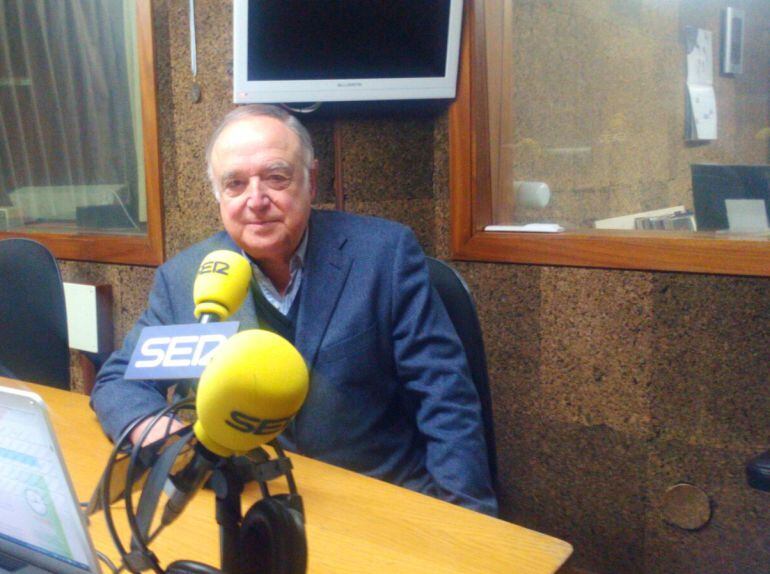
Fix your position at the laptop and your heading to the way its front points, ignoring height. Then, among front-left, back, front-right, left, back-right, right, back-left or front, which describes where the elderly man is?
back

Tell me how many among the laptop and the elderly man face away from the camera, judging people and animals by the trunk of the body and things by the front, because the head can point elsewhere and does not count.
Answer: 0

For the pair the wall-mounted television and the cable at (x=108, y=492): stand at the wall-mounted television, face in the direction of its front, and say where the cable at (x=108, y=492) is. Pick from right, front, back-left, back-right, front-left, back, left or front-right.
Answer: front

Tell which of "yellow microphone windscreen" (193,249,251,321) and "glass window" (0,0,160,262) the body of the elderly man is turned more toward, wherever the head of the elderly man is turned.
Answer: the yellow microphone windscreen

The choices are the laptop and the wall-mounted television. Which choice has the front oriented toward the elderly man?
the wall-mounted television

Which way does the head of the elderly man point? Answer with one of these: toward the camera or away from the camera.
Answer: toward the camera

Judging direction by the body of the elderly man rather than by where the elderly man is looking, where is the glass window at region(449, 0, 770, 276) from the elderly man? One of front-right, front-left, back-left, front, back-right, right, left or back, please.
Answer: back

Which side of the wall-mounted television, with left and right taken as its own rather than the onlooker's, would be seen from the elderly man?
front

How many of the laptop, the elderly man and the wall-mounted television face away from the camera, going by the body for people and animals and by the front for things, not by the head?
0

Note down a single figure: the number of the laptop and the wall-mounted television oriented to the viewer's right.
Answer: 0

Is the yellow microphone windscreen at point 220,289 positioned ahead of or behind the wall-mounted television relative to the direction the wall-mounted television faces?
ahead

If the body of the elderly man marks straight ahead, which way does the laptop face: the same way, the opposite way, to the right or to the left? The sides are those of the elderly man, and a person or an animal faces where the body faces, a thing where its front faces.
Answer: the same way

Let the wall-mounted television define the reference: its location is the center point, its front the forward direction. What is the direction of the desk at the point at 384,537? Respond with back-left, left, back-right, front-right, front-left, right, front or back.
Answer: front

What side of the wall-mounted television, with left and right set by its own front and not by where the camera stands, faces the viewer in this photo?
front

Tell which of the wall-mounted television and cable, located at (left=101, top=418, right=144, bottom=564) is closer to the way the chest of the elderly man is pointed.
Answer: the cable

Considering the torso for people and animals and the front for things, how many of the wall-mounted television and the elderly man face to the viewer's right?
0
